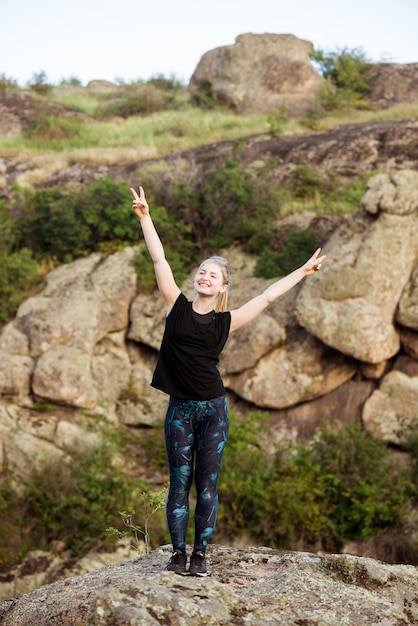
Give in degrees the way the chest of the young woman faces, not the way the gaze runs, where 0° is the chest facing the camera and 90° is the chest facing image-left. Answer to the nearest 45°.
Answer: approximately 0°

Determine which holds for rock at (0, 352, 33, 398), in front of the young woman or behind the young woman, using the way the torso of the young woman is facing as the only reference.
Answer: behind

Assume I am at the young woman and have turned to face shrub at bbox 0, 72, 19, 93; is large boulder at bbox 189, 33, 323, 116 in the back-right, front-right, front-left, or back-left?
front-right

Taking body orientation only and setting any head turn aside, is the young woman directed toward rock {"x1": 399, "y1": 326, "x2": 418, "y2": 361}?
no

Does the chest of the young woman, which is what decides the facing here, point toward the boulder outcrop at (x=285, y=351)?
no

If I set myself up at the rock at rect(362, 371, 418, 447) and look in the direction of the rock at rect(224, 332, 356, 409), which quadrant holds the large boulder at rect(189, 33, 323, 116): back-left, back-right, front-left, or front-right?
front-right

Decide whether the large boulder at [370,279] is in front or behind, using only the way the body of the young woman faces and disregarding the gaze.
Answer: behind

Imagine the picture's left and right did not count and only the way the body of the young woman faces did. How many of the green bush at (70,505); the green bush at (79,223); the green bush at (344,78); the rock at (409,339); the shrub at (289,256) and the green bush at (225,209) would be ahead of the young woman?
0

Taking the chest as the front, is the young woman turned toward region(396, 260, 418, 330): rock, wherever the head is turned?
no

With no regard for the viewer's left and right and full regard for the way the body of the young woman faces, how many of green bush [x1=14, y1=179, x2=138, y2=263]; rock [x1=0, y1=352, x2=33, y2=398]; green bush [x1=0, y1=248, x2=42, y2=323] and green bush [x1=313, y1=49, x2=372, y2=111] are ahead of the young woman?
0

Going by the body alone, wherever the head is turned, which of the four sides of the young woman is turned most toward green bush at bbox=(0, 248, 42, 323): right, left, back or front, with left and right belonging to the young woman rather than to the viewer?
back

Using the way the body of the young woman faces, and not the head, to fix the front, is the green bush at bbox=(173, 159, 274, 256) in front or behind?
behind

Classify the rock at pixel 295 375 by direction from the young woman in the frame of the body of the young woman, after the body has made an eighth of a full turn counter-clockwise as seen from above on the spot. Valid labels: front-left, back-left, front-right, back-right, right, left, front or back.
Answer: back-left

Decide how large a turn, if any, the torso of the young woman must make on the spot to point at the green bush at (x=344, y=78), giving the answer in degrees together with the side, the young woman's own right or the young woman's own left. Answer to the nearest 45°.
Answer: approximately 180°

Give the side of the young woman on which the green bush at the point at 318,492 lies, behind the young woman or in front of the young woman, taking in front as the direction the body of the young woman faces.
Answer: behind
